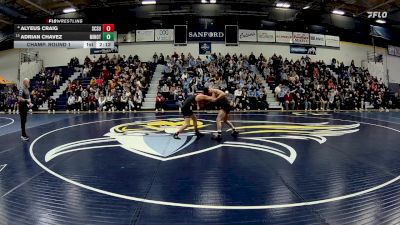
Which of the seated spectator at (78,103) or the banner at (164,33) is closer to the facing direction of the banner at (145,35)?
the seated spectator

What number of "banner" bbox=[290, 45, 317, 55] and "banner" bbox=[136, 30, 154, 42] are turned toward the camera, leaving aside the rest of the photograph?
2

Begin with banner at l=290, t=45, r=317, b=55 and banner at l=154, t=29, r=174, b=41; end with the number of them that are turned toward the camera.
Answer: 2

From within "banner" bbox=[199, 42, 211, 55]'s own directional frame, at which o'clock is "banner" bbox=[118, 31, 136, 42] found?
"banner" bbox=[118, 31, 136, 42] is roughly at 3 o'clock from "banner" bbox=[199, 42, 211, 55].

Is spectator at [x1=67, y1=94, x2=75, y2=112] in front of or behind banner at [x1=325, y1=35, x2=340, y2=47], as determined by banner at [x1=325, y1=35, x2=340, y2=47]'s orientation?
in front

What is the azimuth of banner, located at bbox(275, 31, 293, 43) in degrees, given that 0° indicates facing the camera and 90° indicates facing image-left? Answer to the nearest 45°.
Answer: approximately 0°

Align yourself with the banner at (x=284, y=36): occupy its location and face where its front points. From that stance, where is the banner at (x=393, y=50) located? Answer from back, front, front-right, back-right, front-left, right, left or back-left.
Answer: back-left

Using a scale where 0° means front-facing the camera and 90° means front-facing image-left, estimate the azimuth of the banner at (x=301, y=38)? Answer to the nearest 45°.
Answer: approximately 0°

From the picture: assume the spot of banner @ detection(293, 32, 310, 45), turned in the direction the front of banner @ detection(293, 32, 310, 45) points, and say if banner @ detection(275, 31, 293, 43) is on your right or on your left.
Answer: on your right
